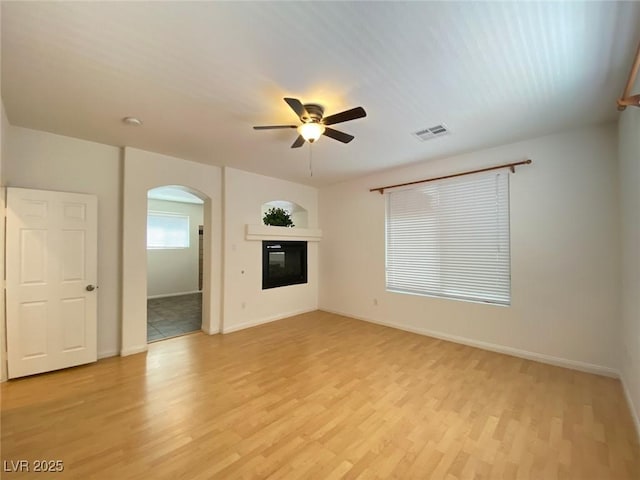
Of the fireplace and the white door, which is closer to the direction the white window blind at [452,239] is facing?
the white door

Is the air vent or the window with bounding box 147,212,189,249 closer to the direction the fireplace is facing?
the air vent

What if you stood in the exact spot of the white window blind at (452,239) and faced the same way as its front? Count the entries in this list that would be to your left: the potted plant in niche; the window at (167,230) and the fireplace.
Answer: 0

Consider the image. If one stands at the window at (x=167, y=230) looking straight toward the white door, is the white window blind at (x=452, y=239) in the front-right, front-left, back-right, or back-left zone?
front-left

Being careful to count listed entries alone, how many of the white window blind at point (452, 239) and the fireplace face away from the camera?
0

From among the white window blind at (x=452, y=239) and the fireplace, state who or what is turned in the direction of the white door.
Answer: the white window blind

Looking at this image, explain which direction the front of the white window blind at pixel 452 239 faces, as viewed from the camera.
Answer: facing the viewer and to the left of the viewer

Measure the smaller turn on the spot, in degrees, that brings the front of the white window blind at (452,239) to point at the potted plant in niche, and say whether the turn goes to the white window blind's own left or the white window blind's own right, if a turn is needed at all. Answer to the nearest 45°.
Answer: approximately 45° to the white window blind's own right

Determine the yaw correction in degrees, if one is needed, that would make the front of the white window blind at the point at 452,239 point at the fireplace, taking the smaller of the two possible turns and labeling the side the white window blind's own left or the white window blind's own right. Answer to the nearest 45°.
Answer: approximately 45° to the white window blind's own right

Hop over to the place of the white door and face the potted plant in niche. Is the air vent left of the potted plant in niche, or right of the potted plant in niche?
right

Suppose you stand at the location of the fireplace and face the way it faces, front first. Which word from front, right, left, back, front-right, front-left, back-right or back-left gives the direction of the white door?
right
